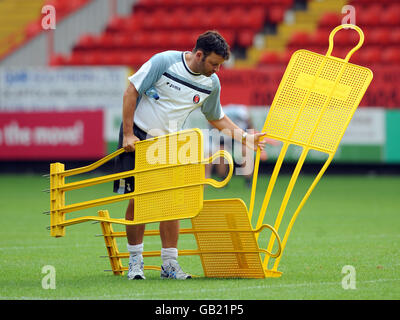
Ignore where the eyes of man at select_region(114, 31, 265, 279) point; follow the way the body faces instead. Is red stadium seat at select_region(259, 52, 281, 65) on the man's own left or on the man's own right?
on the man's own left

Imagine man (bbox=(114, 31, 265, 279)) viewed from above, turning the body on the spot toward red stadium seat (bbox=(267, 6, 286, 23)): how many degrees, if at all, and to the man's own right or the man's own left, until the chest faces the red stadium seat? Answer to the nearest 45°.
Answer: approximately 135° to the man's own left

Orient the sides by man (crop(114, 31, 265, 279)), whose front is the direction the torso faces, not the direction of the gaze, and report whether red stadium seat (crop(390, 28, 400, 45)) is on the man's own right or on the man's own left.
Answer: on the man's own left

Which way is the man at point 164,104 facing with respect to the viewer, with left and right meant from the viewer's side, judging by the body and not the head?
facing the viewer and to the right of the viewer

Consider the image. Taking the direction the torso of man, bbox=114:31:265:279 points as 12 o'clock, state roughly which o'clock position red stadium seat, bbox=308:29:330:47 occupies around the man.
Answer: The red stadium seat is roughly at 8 o'clock from the man.

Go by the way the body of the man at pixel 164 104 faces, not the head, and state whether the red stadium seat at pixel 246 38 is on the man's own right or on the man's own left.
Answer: on the man's own left

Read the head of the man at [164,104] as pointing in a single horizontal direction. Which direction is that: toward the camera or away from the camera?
toward the camera
